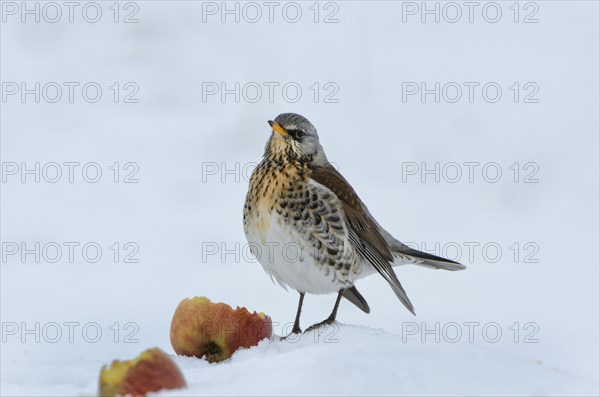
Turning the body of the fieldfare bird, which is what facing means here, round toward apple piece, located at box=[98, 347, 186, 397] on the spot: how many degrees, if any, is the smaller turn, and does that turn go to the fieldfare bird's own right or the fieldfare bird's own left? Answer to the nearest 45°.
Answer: approximately 45° to the fieldfare bird's own left

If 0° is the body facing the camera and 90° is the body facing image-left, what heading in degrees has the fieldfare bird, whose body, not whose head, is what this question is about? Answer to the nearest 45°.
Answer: approximately 45°

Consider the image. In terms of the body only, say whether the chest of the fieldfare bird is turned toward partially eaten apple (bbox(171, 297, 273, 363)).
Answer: yes

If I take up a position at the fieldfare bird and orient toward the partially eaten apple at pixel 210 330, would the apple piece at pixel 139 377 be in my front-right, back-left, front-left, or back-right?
front-left

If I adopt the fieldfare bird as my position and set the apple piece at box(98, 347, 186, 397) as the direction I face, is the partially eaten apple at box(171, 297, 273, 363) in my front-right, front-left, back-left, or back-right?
front-right
